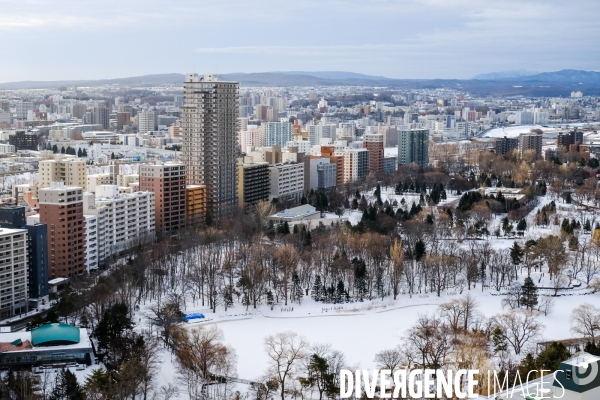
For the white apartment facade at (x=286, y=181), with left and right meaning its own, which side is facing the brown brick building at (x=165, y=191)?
right

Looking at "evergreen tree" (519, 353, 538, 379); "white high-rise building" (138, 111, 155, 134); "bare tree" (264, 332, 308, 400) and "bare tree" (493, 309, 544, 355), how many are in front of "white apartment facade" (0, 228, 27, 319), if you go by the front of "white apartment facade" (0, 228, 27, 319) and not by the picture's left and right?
3

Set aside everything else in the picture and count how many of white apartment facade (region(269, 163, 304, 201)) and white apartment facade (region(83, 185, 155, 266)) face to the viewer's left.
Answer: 0

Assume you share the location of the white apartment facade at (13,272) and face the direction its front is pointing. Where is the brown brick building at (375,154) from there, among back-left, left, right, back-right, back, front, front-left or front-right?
left

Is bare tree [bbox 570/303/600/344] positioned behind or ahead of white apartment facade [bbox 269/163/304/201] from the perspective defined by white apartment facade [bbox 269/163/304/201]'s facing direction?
ahead

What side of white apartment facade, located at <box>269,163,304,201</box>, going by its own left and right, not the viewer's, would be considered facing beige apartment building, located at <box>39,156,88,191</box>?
right

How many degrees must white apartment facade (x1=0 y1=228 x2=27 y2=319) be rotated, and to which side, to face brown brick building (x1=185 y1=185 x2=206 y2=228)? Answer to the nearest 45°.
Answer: approximately 90° to its left

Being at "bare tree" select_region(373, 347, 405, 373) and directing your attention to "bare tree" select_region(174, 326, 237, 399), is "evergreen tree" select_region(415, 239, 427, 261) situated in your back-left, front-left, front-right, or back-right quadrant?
back-right

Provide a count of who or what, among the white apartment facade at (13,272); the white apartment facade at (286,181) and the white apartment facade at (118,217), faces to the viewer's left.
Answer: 0

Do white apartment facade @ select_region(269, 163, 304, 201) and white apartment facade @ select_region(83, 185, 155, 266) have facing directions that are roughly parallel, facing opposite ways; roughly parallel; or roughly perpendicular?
roughly parallel

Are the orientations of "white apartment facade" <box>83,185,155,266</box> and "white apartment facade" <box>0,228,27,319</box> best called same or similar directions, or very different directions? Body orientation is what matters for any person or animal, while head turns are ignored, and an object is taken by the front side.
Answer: same or similar directions

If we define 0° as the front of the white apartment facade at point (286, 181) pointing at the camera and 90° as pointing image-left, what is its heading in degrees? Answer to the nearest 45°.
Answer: approximately 315°

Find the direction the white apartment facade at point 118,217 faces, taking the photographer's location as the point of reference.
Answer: facing the viewer and to the right of the viewer

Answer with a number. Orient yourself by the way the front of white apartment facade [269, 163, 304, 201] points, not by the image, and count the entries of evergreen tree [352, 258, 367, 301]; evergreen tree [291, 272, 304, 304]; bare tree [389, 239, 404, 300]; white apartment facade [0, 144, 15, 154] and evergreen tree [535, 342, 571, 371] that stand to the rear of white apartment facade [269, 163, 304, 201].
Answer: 1

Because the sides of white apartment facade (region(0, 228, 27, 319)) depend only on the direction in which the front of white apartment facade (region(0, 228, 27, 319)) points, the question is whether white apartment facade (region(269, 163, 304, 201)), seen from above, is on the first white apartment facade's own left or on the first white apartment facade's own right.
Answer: on the first white apartment facade's own left

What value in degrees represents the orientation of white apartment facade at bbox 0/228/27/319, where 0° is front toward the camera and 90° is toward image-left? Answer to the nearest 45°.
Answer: approximately 315°

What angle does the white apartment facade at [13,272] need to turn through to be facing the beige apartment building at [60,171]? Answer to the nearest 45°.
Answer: approximately 135° to its left
